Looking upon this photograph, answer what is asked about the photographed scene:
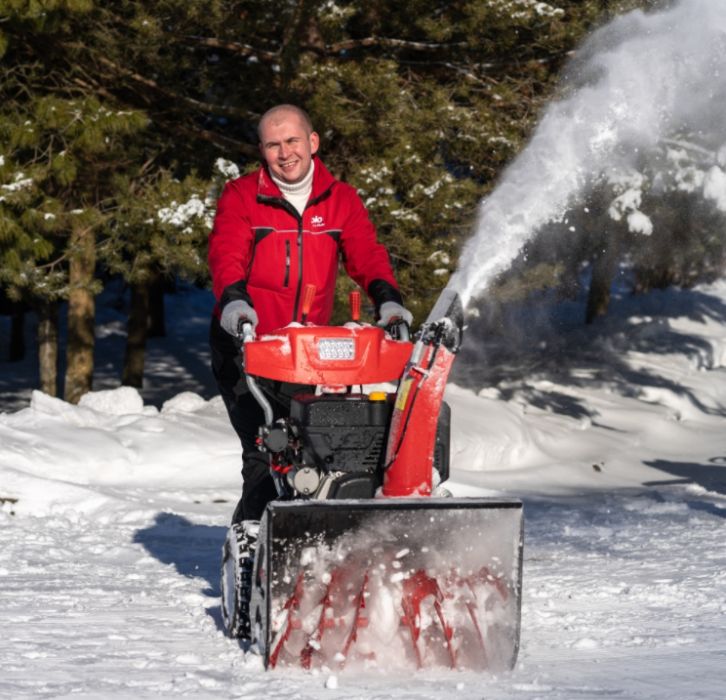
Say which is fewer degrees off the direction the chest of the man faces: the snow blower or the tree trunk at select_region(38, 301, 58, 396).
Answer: the snow blower

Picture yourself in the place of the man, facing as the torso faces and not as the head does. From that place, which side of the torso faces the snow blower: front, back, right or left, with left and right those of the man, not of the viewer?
front

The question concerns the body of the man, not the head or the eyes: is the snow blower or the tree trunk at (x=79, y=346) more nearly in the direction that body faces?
the snow blower

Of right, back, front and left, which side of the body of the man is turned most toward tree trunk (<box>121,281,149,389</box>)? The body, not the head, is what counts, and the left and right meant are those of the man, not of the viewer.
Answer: back

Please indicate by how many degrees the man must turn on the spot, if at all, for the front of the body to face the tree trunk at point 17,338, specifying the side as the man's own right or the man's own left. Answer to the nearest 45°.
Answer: approximately 180°

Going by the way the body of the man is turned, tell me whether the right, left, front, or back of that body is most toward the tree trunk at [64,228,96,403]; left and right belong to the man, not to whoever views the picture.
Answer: back

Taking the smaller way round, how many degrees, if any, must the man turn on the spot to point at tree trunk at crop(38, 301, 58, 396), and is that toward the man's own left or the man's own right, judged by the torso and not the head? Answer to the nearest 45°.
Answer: approximately 180°

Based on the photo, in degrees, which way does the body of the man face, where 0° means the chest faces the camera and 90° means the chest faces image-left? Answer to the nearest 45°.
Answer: approximately 0°
